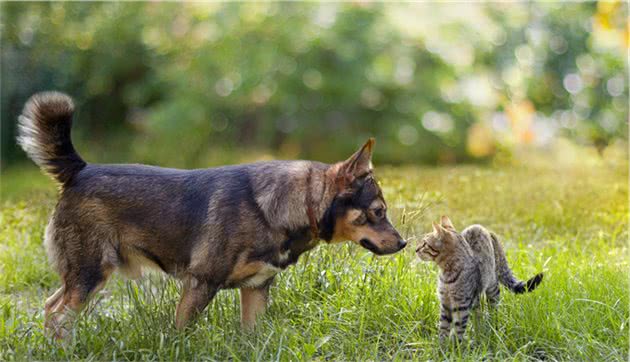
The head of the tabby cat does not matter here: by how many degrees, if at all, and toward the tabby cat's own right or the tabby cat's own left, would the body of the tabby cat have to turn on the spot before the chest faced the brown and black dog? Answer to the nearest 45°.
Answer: approximately 45° to the tabby cat's own right

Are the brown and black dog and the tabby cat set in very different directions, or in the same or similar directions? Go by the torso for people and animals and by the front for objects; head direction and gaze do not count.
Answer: very different directions

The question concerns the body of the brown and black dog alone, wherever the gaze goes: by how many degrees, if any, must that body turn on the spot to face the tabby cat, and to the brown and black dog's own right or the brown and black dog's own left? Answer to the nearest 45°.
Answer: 0° — it already faces it

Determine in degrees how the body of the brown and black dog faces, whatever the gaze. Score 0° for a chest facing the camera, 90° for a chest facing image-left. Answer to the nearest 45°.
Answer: approximately 270°

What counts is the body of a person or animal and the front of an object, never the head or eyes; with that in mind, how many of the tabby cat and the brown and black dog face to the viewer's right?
1

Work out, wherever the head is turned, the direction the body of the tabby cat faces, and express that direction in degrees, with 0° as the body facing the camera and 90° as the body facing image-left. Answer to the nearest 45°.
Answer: approximately 45°
